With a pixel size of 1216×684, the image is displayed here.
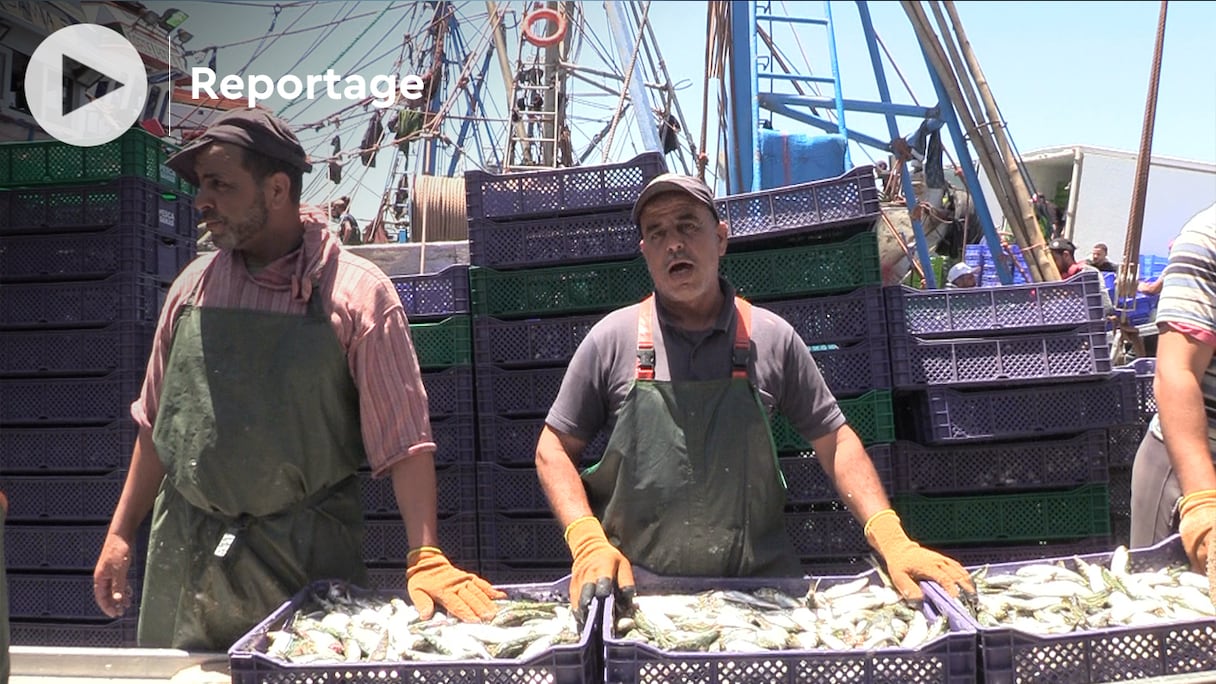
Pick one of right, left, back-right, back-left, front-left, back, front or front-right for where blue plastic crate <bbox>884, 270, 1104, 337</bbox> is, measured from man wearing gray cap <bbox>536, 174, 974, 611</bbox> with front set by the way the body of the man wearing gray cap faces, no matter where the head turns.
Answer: back-left

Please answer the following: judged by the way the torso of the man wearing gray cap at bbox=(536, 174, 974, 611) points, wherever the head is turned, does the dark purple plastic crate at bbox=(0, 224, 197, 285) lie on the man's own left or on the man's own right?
on the man's own right

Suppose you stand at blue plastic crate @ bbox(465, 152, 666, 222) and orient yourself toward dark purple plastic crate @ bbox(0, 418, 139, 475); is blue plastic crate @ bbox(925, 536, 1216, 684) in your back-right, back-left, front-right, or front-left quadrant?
back-left

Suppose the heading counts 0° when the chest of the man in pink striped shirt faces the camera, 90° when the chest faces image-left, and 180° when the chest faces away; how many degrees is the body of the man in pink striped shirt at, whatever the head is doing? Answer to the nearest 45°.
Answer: approximately 45°

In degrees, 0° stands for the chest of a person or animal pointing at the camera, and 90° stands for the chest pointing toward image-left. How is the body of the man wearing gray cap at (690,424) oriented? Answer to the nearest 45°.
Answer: approximately 0°

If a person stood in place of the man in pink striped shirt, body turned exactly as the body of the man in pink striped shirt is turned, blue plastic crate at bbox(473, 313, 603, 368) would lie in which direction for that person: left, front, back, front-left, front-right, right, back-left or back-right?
back

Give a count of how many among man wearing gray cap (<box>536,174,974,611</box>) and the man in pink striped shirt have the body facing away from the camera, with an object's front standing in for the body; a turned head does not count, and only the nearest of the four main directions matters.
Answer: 0

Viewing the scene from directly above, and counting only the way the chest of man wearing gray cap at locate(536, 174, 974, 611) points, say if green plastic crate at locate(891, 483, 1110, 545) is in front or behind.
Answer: behind

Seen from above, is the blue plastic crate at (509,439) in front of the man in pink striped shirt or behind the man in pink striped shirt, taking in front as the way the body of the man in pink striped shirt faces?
behind

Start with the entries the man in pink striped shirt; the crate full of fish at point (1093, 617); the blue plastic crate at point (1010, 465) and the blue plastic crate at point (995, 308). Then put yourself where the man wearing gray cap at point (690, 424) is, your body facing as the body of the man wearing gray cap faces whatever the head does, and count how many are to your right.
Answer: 1

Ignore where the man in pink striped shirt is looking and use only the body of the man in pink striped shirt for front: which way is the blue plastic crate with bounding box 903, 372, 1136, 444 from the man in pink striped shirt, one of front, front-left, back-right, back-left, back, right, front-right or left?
back-left

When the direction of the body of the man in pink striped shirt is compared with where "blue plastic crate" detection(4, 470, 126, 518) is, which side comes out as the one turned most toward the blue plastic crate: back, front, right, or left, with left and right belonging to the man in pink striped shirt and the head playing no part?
right

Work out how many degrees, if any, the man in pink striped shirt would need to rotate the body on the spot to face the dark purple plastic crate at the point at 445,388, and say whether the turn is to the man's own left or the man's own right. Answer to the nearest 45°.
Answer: approximately 180°
